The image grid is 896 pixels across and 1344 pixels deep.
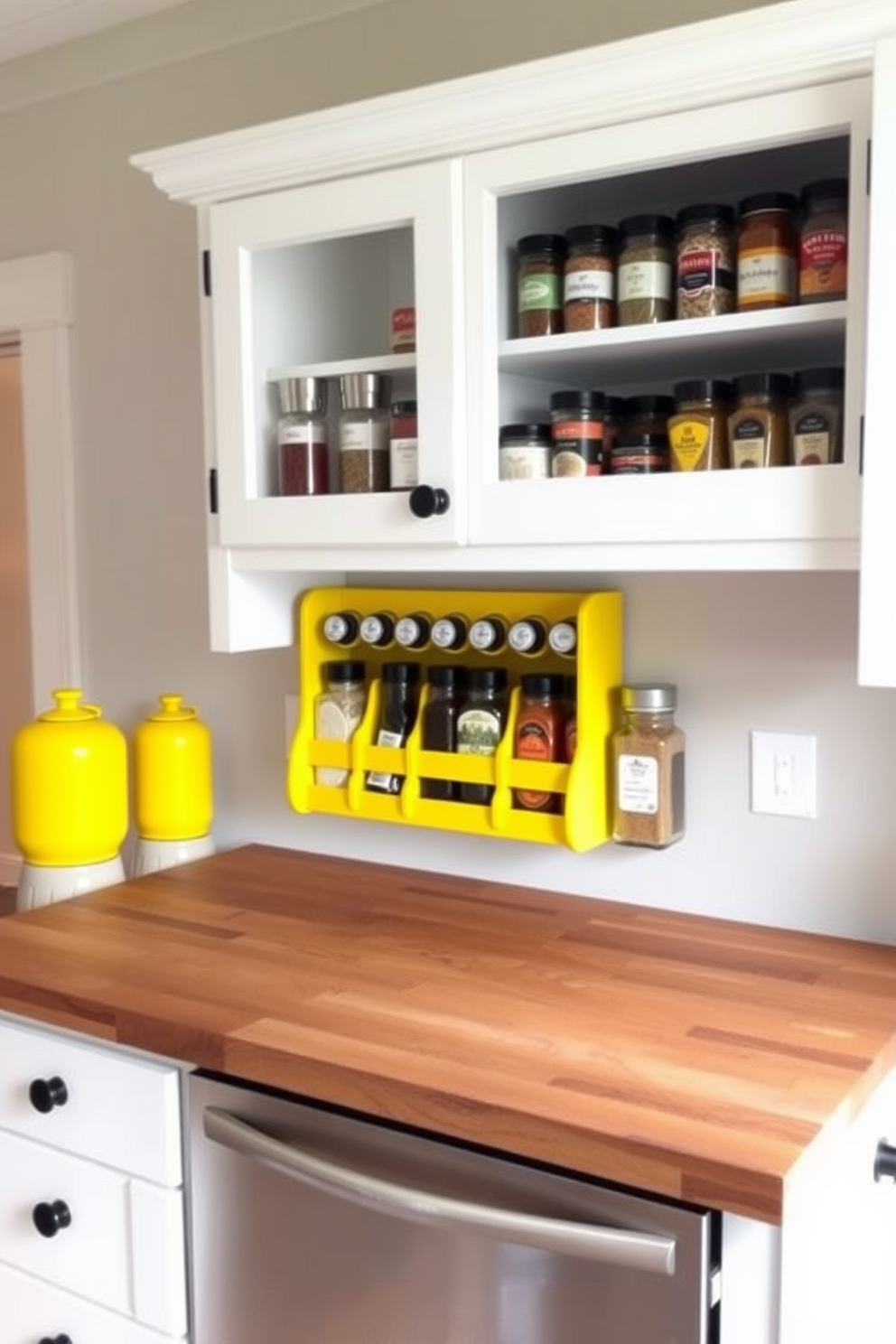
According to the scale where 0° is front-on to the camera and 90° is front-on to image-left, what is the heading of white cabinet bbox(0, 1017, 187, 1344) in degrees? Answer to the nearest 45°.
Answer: approximately 45°

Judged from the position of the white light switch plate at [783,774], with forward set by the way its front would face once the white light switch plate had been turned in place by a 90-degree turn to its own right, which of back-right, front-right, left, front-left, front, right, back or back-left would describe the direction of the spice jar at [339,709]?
front-left

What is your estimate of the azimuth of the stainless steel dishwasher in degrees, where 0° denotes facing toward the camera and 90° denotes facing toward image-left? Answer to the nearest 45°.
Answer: approximately 45°

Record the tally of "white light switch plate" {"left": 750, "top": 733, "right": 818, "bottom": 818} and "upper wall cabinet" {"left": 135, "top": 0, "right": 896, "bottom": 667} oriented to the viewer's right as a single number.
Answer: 0
